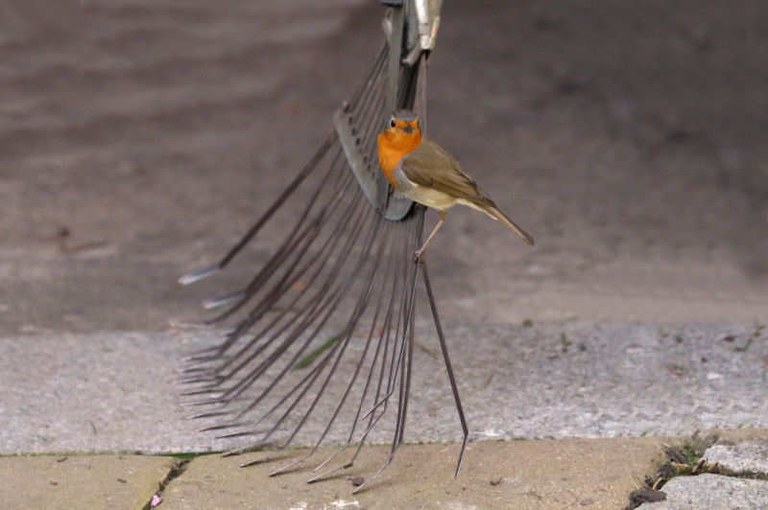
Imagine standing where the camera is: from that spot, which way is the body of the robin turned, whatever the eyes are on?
to the viewer's left

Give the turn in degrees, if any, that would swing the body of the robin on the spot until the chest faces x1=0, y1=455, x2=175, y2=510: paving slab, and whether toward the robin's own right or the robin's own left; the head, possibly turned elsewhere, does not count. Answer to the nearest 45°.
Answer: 0° — it already faces it
